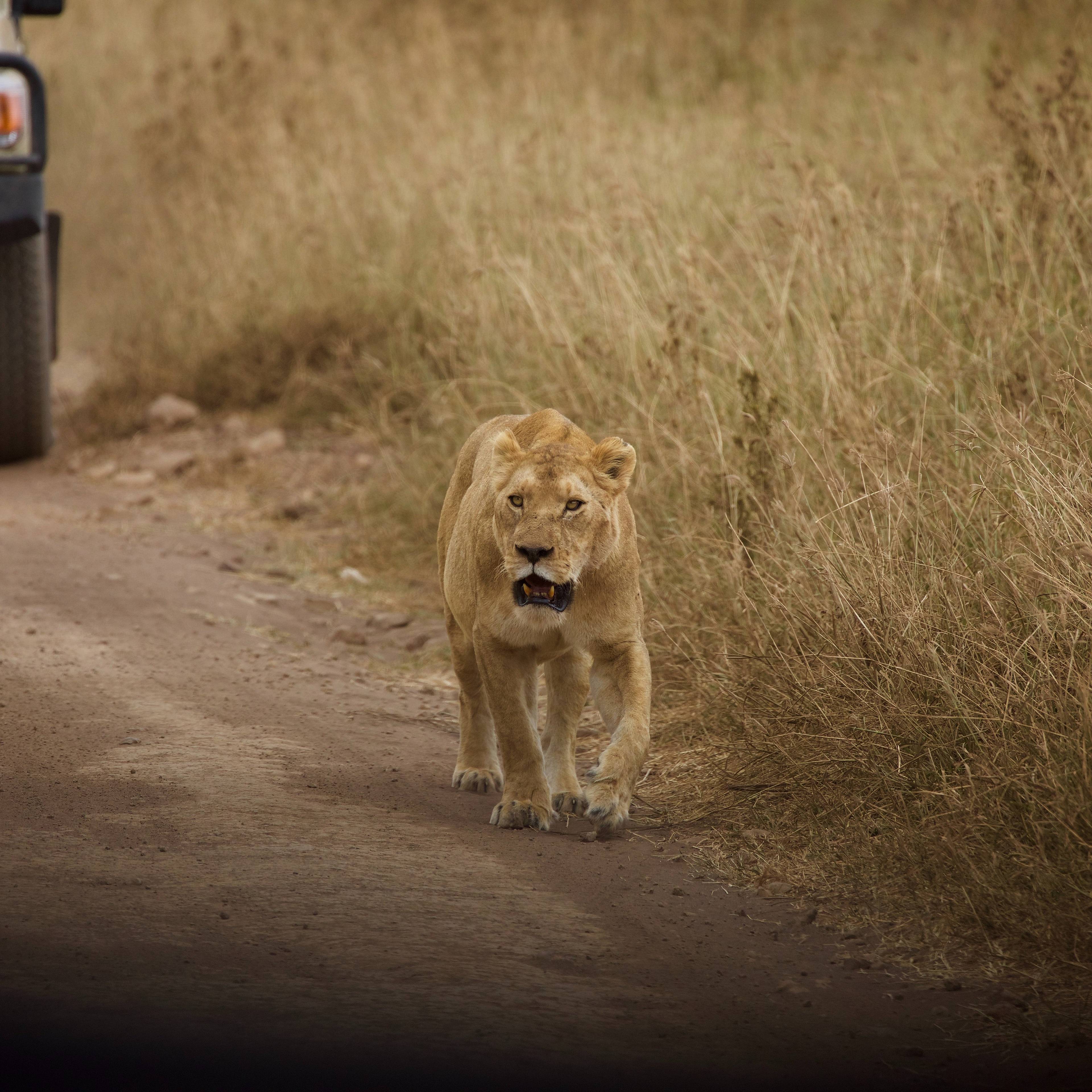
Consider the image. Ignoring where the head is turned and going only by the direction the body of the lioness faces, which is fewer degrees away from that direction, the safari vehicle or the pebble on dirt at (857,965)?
the pebble on dirt

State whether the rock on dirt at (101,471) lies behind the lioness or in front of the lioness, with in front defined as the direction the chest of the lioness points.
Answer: behind

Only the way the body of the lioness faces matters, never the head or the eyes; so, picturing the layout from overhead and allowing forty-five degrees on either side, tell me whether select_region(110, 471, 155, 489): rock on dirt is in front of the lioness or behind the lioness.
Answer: behind

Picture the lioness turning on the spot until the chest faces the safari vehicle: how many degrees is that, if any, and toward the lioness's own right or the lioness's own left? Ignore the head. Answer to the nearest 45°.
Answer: approximately 135° to the lioness's own right

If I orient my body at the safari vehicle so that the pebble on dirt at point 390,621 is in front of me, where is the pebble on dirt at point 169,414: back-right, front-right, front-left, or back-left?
back-left

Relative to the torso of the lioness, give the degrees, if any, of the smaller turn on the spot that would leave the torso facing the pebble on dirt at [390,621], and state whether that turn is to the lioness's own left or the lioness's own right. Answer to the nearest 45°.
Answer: approximately 180°

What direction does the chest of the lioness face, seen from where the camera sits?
toward the camera
